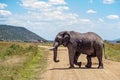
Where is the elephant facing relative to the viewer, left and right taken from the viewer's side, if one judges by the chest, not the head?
facing to the left of the viewer
